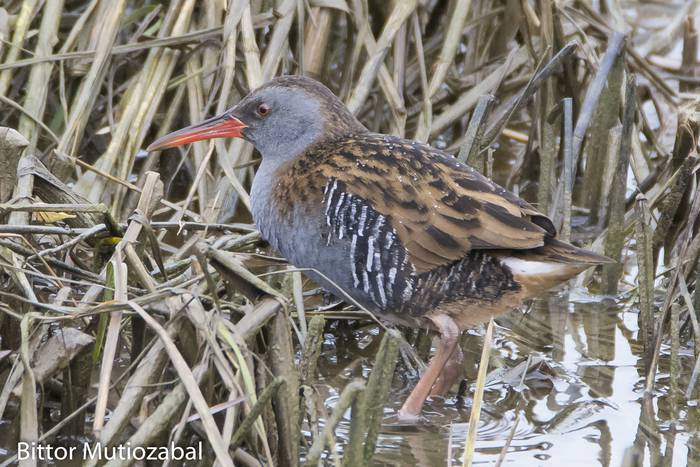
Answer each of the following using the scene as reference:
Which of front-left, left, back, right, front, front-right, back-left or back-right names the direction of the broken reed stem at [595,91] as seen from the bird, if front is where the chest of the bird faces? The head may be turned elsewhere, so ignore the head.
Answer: back-right

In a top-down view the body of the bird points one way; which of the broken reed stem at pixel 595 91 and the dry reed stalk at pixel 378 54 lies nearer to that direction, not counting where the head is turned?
the dry reed stalk

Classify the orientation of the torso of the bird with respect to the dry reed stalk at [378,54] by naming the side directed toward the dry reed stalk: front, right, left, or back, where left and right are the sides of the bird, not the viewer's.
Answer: right

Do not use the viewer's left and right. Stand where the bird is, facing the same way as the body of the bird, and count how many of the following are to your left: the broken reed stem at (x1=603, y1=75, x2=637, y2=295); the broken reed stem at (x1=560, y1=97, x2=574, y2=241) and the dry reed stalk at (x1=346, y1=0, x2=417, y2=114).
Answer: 0

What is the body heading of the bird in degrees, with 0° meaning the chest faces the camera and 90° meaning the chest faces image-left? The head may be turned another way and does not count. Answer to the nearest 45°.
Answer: approximately 90°

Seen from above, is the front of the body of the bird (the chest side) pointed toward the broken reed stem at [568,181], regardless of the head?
no

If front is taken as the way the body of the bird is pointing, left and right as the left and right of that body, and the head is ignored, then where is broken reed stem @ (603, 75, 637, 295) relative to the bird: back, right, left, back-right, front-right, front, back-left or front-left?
back-right

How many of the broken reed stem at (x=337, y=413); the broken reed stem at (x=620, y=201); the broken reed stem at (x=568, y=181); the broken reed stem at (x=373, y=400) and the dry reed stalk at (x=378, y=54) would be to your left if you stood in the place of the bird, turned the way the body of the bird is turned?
2

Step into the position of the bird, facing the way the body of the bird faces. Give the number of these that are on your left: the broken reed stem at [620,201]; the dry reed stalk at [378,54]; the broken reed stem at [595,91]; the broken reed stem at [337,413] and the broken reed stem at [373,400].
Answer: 2

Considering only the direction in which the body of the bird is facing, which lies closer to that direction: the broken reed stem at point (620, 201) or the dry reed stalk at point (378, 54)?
the dry reed stalk

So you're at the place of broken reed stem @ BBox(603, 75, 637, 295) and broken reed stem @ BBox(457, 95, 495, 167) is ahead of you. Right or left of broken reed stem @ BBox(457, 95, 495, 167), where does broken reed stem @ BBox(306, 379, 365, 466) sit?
left

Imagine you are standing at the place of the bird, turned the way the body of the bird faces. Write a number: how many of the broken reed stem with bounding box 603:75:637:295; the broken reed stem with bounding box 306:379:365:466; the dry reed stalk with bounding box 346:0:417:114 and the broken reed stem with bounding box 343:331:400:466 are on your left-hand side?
2

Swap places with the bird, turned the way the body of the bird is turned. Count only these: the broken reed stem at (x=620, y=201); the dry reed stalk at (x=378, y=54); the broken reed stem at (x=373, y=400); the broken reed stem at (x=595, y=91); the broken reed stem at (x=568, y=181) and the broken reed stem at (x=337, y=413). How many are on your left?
2

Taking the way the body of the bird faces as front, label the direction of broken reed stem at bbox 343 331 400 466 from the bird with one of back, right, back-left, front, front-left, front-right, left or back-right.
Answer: left

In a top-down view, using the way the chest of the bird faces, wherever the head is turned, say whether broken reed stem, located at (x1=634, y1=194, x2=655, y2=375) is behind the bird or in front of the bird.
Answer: behind

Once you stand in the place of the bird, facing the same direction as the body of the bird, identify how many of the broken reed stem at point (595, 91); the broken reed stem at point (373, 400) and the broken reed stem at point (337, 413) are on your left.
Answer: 2
